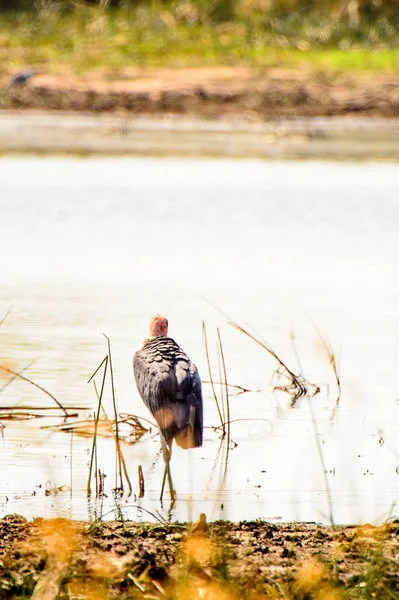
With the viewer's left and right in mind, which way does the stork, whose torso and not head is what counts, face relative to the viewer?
facing away from the viewer and to the left of the viewer
